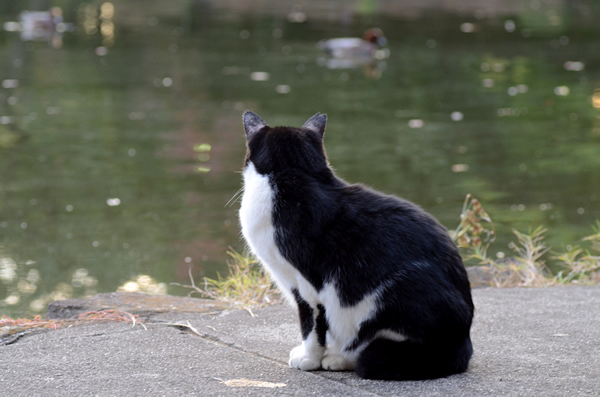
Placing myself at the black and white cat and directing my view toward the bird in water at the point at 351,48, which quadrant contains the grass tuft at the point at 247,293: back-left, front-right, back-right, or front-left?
front-left

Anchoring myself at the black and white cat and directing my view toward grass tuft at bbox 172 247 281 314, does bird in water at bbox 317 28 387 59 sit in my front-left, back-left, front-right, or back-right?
front-right

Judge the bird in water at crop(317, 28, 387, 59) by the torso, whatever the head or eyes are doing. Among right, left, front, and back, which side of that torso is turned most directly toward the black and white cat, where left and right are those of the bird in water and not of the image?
right

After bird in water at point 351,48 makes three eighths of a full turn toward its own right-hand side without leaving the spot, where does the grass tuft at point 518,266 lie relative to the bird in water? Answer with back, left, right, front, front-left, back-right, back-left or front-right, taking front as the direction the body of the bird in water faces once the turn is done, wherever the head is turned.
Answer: front-left

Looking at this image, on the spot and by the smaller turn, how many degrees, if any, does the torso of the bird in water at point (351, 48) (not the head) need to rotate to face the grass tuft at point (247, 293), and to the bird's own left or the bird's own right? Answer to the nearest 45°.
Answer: approximately 90° to the bird's own right

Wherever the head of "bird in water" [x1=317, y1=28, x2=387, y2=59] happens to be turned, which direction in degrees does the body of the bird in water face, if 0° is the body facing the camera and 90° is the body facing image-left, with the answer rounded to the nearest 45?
approximately 270°

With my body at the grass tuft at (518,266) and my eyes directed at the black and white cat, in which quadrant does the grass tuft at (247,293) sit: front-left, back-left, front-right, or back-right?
front-right

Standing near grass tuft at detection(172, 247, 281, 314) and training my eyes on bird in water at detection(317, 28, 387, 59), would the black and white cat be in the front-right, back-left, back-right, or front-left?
back-right
